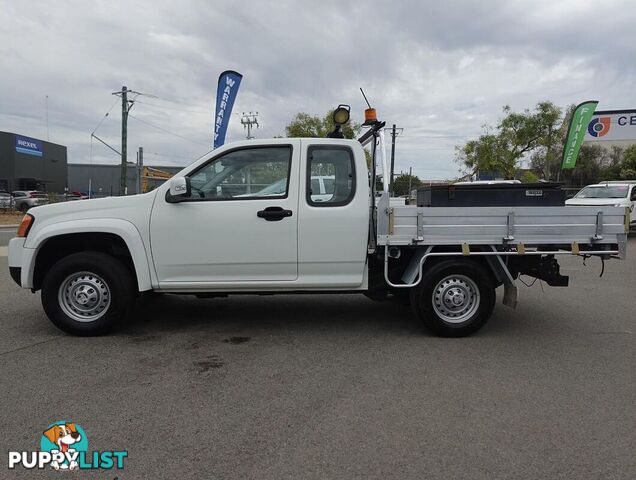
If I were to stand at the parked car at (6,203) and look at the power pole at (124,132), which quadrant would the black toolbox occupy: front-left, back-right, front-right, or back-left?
front-right

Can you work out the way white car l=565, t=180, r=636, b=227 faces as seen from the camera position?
facing the viewer and to the left of the viewer

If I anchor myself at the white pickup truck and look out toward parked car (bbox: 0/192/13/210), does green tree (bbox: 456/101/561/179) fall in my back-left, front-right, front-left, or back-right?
front-right

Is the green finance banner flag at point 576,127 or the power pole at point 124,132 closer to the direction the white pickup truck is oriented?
the power pole

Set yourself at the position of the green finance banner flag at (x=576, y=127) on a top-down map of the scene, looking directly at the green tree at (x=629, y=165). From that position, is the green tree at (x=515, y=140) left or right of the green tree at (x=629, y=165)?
left

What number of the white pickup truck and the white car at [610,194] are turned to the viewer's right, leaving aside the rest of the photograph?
0

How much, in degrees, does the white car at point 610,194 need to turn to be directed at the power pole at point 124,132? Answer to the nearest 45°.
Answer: approximately 45° to its right

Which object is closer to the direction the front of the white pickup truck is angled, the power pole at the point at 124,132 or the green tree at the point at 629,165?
the power pole

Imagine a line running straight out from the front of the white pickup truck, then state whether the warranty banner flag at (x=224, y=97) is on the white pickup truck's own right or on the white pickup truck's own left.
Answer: on the white pickup truck's own right

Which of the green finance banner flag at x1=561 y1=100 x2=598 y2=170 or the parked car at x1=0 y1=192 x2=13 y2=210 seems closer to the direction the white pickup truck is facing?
the parked car

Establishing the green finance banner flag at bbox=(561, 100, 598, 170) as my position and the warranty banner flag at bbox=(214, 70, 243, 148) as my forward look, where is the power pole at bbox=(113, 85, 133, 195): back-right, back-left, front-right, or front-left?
front-right

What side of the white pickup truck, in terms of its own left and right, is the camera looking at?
left

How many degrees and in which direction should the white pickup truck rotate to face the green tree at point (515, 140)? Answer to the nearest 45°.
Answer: approximately 135° to its right
